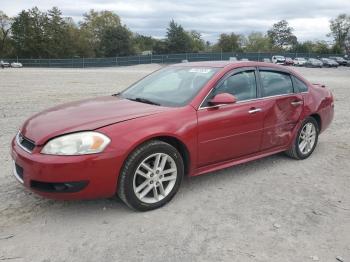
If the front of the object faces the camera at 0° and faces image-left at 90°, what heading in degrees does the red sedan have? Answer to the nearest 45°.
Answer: approximately 45°
